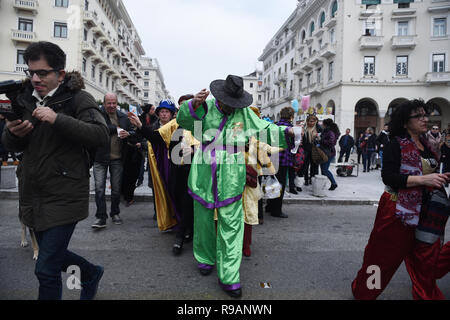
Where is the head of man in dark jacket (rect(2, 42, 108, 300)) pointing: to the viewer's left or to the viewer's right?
to the viewer's left

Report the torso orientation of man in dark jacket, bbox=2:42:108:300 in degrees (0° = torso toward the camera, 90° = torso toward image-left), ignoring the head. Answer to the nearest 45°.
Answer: approximately 45°

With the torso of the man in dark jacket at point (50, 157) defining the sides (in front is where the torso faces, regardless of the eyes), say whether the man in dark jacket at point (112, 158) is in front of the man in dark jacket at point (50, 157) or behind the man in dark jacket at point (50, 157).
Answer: behind

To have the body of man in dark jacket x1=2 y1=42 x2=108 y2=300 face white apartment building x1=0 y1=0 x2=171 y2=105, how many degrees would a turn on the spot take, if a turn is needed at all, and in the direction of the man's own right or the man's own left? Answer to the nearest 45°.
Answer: approximately 135° to the man's own right

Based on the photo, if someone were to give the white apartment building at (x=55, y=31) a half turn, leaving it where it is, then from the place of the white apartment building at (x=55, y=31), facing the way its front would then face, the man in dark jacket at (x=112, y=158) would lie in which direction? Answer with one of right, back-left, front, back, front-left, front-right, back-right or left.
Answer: back-left

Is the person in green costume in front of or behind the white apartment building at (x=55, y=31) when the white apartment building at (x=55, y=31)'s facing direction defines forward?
in front

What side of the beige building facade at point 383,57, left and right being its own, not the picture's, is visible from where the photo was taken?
front

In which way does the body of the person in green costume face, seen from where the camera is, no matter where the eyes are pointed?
toward the camera

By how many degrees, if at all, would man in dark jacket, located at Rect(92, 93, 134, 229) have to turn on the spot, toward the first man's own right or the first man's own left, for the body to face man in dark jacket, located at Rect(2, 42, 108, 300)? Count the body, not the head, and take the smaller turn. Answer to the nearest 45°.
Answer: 0° — they already face them
